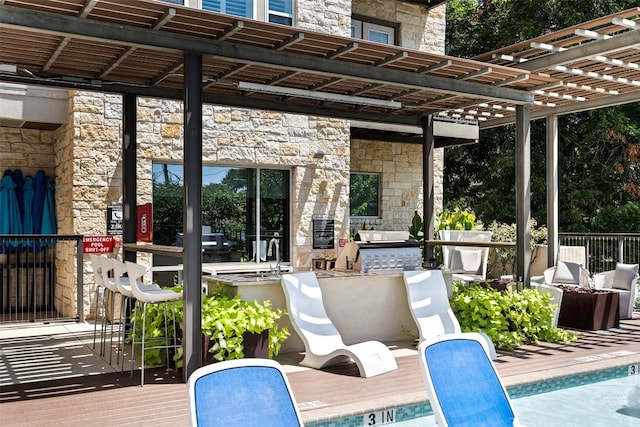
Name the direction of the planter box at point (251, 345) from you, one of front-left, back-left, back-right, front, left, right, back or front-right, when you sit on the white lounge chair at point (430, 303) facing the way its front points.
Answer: right

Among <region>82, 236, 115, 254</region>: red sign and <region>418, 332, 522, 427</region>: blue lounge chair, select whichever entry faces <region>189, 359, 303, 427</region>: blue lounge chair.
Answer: the red sign

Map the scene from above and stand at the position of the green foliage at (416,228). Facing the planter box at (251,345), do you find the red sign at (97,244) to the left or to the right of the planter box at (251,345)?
right

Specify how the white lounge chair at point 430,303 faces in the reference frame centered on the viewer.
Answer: facing the viewer and to the right of the viewer

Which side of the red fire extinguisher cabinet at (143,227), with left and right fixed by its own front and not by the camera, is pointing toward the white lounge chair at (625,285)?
left

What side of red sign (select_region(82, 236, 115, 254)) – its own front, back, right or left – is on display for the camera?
front

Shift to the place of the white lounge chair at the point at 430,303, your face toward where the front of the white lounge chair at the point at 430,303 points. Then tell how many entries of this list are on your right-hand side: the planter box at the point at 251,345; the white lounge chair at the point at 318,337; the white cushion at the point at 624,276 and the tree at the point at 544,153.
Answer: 2

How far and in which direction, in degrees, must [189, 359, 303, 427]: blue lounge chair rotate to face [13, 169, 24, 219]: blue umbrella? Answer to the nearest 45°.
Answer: approximately 180°

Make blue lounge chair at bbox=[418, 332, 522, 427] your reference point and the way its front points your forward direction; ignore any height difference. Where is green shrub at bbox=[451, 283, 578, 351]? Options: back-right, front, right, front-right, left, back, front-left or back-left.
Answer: back-left

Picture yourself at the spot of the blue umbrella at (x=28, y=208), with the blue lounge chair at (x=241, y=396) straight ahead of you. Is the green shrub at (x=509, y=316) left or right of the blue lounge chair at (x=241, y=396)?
left

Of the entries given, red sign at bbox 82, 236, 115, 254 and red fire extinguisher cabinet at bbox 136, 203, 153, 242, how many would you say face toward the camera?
2

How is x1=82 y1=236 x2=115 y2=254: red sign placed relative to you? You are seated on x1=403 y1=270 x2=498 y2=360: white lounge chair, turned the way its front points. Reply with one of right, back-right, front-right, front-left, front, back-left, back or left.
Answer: back-right

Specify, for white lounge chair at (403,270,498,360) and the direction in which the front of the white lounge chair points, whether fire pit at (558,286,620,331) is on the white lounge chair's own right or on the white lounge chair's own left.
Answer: on the white lounge chair's own left

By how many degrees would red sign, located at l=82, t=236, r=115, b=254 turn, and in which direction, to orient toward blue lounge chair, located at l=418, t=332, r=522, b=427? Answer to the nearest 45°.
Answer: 0° — it already faces it

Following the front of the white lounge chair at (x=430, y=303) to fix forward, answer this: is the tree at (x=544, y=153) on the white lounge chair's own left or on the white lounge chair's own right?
on the white lounge chair's own left

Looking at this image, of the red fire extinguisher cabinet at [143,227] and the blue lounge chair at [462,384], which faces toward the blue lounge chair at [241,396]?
the red fire extinguisher cabinet
